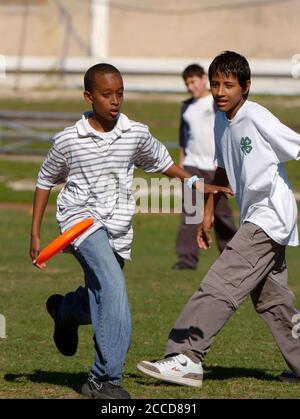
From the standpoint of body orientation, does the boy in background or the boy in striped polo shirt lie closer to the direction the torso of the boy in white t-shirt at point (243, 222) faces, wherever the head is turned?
the boy in striped polo shirt

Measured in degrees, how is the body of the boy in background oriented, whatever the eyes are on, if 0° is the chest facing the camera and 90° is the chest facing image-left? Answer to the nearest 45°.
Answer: approximately 0°

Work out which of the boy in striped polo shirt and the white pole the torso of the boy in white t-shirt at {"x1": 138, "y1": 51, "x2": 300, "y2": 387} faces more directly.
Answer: the boy in striped polo shirt

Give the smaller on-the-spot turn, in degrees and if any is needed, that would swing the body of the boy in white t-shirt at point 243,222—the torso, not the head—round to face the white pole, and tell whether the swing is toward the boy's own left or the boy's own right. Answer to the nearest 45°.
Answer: approximately 135° to the boy's own right

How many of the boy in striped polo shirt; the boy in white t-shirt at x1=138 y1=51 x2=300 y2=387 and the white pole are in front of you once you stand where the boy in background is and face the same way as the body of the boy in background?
2

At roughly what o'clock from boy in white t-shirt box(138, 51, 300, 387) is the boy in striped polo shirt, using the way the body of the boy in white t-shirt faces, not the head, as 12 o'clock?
The boy in striped polo shirt is roughly at 1 o'clock from the boy in white t-shirt.

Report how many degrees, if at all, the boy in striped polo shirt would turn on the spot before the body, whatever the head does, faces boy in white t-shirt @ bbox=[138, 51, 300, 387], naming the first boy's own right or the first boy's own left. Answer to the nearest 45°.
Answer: approximately 45° to the first boy's own left

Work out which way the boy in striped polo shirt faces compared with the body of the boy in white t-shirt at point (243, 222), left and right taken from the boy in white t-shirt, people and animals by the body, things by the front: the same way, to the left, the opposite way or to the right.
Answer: to the left
